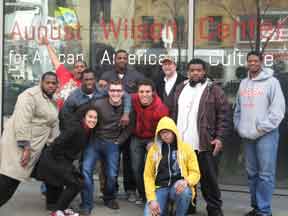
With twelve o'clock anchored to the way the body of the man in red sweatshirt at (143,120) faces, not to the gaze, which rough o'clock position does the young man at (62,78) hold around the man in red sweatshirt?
The young man is roughly at 5 o'clock from the man in red sweatshirt.

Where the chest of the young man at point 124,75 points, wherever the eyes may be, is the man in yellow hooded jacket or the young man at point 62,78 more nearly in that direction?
the man in yellow hooded jacket

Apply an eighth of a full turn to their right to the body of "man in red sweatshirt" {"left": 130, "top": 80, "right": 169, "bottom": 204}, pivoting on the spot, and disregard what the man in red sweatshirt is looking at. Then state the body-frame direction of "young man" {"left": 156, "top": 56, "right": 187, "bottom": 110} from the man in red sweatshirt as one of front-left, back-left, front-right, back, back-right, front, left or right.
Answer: back

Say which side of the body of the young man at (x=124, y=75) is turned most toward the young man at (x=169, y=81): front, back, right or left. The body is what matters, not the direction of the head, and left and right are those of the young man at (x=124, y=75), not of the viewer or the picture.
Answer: left

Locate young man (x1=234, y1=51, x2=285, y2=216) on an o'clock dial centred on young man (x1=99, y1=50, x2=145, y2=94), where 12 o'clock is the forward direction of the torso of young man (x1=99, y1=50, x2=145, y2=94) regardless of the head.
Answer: young man (x1=234, y1=51, x2=285, y2=216) is roughly at 10 o'clock from young man (x1=99, y1=50, x2=145, y2=94).

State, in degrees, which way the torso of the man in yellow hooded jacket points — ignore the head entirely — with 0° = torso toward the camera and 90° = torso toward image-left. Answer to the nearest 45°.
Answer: approximately 0°

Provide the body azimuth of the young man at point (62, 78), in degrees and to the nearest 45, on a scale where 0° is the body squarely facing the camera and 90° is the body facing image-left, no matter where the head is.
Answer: approximately 0°

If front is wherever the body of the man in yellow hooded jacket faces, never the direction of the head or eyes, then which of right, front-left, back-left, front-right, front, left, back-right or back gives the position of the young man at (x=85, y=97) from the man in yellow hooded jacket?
back-right
